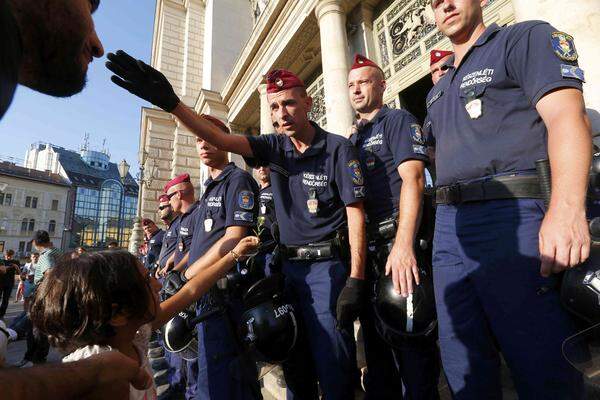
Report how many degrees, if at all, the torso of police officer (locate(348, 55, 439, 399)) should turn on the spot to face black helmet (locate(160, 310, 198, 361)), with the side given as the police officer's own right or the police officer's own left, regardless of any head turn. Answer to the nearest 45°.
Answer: approximately 45° to the police officer's own right

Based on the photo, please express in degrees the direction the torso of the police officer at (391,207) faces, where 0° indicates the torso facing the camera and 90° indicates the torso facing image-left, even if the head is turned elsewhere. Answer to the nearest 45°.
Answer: approximately 45°

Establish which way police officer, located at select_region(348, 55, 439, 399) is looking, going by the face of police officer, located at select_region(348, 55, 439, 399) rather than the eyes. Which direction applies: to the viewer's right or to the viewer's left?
to the viewer's left

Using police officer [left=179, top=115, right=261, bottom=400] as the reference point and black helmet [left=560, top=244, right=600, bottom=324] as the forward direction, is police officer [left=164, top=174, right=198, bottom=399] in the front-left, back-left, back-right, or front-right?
back-left

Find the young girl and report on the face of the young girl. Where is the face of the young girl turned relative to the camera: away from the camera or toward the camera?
away from the camera

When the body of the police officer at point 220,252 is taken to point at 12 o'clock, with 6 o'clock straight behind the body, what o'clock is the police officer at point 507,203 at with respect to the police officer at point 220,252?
the police officer at point 507,203 is roughly at 9 o'clock from the police officer at point 220,252.

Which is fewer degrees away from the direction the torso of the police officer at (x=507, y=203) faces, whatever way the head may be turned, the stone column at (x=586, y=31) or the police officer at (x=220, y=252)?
the police officer

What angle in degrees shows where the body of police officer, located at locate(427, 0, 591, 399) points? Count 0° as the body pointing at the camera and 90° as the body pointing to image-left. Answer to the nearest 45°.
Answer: approximately 45°

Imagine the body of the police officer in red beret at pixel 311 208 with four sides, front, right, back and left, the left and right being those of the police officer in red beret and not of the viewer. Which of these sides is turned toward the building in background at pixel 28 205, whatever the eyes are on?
right

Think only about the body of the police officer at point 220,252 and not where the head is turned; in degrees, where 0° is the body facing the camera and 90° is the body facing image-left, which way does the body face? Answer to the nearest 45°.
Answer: approximately 45°

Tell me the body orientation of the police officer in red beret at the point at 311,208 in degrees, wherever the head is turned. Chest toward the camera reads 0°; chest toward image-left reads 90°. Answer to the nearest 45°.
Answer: approximately 45°

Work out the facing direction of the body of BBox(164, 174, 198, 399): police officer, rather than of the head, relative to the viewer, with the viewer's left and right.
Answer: facing to the left of the viewer
